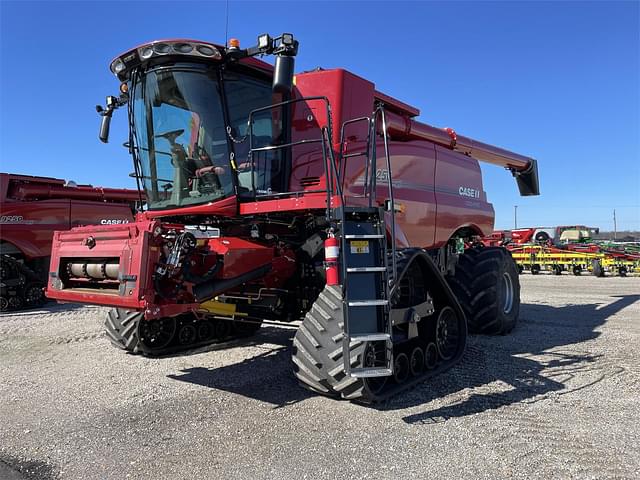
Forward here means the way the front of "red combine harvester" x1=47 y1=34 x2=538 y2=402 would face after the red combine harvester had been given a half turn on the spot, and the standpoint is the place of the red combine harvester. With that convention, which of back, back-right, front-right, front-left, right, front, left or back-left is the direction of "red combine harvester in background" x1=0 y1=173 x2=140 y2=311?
left

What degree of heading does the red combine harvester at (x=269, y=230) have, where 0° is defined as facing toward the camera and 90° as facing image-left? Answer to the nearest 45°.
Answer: approximately 45°
